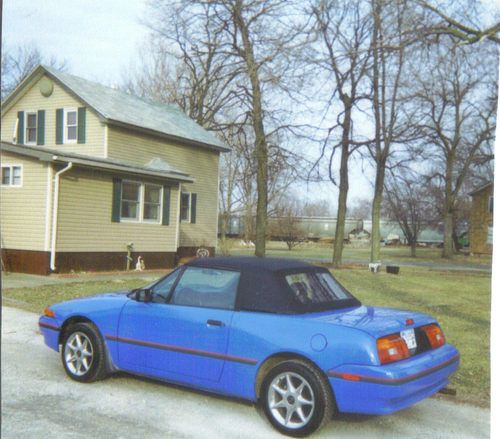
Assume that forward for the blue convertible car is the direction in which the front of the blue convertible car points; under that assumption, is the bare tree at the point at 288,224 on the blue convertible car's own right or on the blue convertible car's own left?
on the blue convertible car's own right

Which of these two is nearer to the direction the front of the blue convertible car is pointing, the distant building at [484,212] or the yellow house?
the yellow house

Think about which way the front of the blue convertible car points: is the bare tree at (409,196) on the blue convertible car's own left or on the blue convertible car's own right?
on the blue convertible car's own right

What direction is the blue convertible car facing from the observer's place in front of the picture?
facing away from the viewer and to the left of the viewer

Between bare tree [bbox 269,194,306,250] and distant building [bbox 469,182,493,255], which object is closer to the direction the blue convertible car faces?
the bare tree

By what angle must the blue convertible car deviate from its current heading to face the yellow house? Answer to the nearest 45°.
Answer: approximately 45° to its right

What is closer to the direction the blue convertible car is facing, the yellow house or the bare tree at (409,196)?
the yellow house
